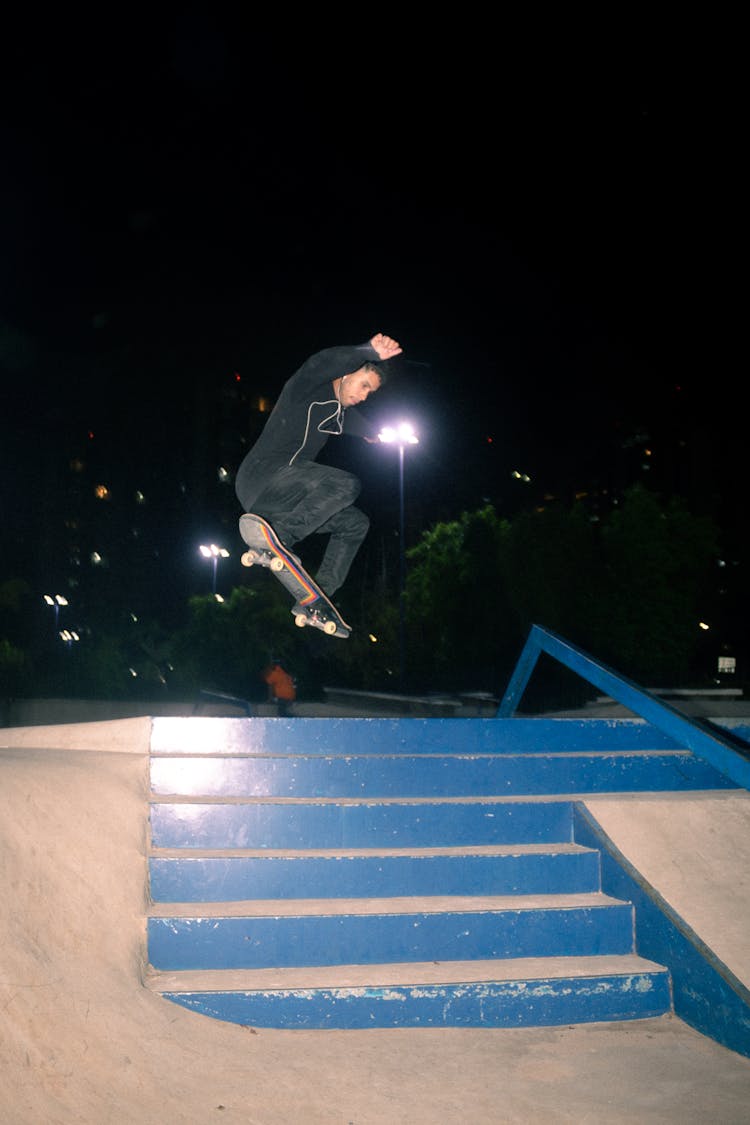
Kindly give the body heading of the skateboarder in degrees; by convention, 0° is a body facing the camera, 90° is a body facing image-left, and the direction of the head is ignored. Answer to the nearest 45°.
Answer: approximately 270°

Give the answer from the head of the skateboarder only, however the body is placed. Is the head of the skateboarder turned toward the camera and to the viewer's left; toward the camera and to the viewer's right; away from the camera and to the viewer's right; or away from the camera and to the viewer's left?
toward the camera and to the viewer's right

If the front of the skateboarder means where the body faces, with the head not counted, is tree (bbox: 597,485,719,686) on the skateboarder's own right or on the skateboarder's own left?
on the skateboarder's own left
